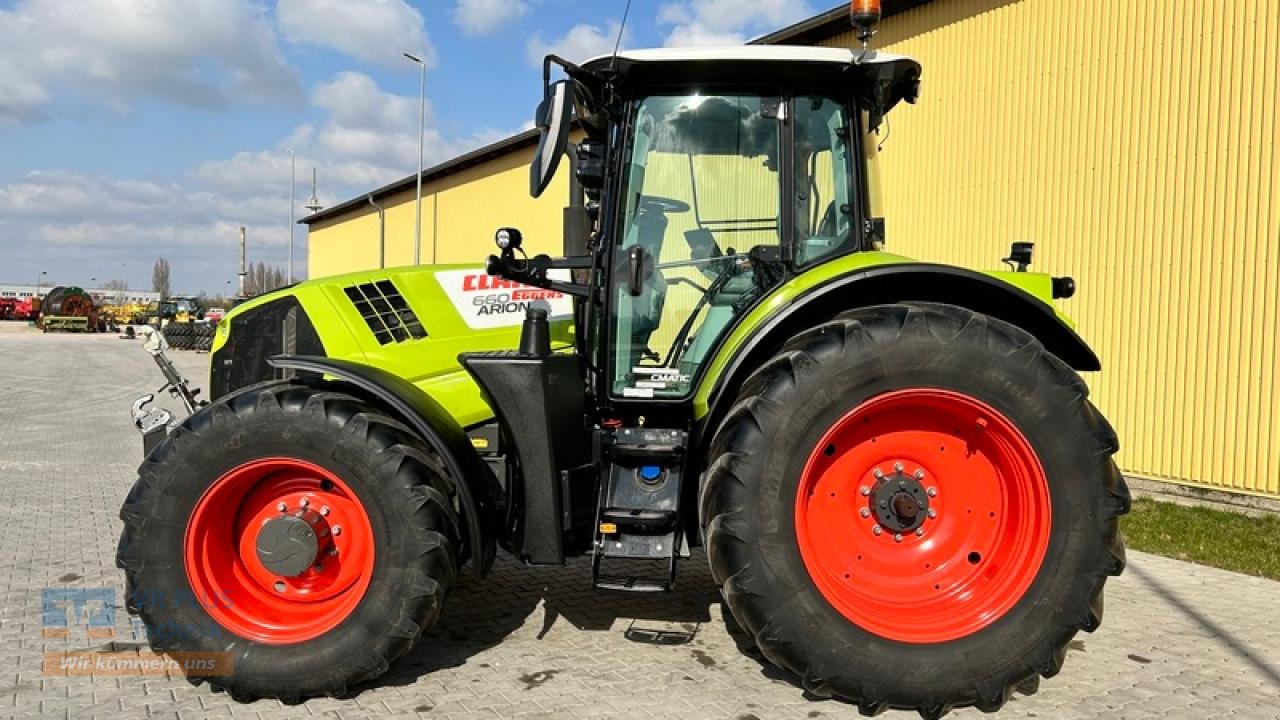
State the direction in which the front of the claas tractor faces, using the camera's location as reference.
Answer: facing to the left of the viewer

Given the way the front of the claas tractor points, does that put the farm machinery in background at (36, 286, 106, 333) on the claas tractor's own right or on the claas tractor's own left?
on the claas tractor's own right
